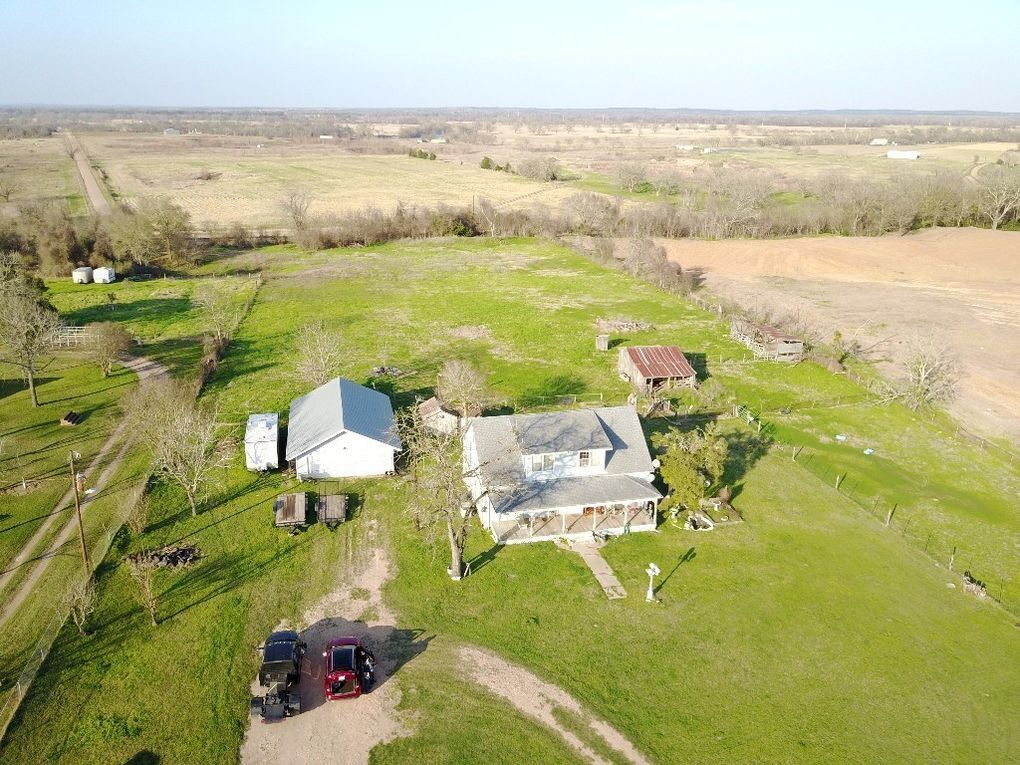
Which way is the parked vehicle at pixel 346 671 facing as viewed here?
away from the camera

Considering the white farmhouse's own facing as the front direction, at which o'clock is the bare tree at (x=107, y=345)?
The bare tree is roughly at 4 o'clock from the white farmhouse.

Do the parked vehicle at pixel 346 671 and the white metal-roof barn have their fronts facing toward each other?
yes

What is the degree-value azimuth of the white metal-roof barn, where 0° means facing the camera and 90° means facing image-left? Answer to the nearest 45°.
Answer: approximately 0°

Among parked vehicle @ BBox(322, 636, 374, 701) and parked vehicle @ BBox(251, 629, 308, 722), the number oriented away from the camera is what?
2

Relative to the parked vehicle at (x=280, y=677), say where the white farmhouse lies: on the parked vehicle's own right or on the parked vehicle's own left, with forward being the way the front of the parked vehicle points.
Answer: on the parked vehicle's own right

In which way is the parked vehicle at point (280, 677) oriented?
away from the camera

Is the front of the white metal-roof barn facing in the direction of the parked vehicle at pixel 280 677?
yes
